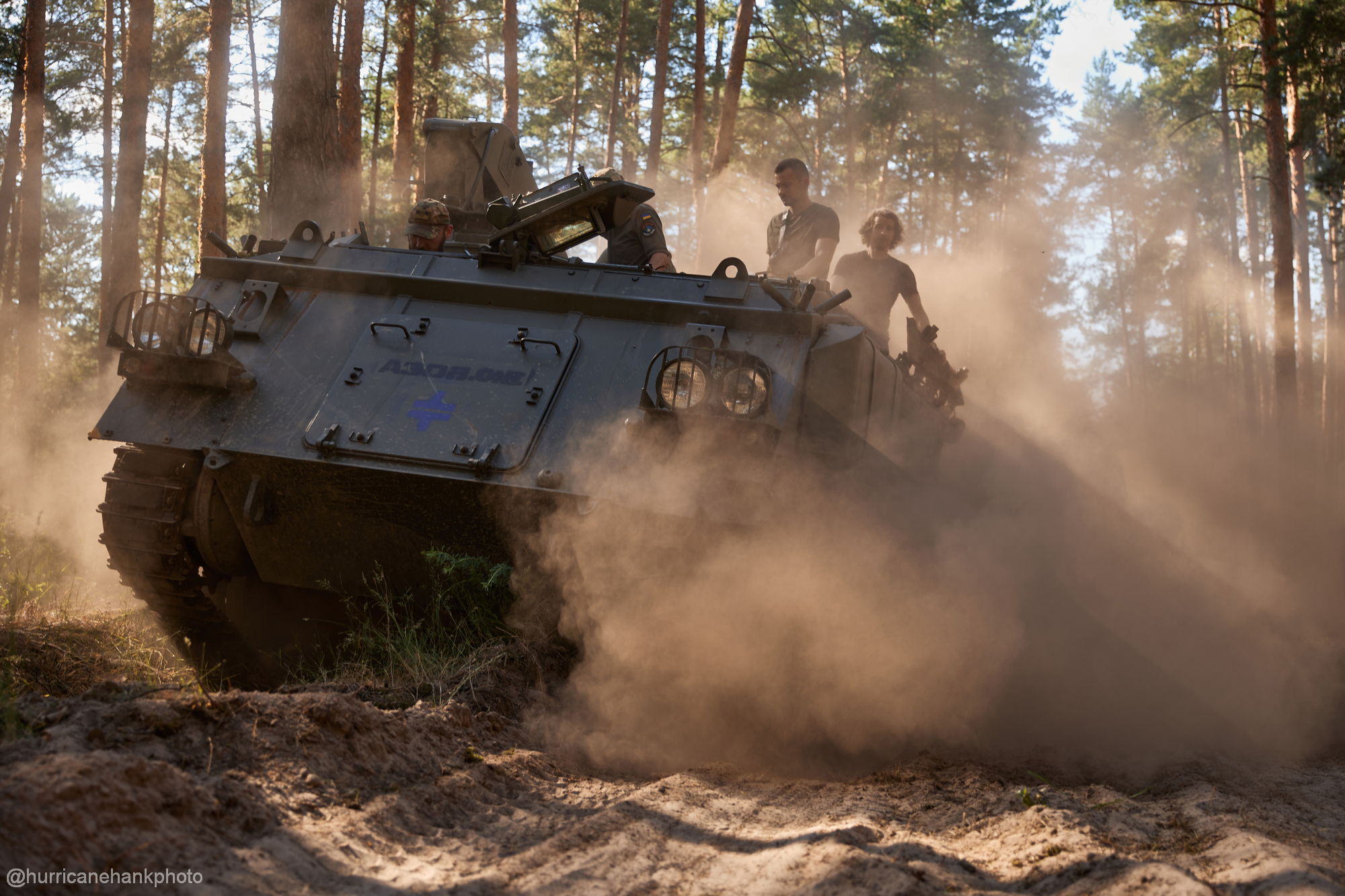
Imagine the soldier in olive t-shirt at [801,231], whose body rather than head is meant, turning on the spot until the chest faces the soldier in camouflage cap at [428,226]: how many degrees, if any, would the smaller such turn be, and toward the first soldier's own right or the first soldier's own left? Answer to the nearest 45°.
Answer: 0° — they already face them

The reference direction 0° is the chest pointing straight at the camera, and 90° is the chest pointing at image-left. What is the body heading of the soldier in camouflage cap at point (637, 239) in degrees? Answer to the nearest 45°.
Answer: approximately 45°

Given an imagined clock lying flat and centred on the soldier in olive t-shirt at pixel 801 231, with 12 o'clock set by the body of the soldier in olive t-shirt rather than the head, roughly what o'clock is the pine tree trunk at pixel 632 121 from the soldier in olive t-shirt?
The pine tree trunk is roughly at 4 o'clock from the soldier in olive t-shirt.

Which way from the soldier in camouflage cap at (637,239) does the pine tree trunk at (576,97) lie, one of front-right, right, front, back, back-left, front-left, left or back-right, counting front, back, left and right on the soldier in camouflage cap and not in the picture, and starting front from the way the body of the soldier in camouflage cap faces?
back-right

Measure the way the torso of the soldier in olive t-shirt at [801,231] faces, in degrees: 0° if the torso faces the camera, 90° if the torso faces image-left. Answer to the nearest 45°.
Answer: approximately 45°

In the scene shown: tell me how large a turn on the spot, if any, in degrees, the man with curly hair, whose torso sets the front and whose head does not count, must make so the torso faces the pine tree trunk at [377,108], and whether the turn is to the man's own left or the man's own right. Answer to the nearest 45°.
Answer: approximately 135° to the man's own right

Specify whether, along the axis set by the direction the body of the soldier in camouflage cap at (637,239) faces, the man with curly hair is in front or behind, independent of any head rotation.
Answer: behind

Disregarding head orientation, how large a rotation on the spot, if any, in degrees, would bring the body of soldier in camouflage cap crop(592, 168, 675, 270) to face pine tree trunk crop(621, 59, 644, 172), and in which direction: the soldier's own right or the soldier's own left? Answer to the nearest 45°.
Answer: approximately 135° to the soldier's own right
